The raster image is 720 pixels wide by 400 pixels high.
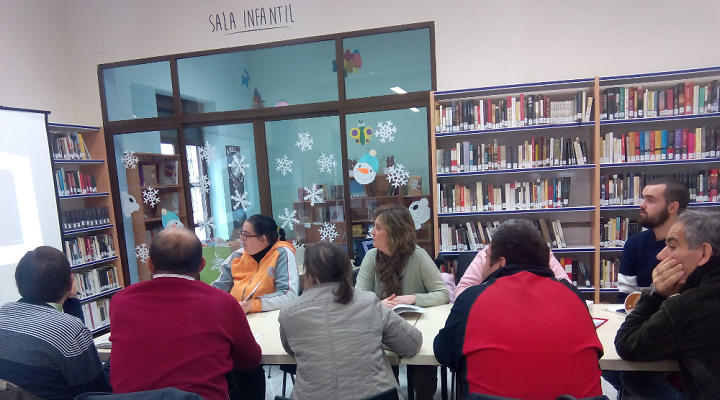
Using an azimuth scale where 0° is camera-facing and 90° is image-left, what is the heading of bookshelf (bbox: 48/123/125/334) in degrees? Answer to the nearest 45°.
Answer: approximately 315°

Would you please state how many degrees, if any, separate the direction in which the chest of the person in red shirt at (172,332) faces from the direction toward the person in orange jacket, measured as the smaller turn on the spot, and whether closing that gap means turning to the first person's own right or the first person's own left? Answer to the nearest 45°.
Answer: approximately 45° to the first person's own right

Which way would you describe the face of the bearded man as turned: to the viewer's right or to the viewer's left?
to the viewer's left

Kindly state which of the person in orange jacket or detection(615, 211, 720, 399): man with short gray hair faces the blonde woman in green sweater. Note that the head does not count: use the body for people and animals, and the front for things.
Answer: the man with short gray hair

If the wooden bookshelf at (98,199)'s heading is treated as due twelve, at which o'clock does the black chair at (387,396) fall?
The black chair is roughly at 1 o'clock from the wooden bookshelf.

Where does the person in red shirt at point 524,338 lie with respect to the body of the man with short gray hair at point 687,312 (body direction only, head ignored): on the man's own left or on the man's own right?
on the man's own left

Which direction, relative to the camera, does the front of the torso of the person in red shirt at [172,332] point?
away from the camera

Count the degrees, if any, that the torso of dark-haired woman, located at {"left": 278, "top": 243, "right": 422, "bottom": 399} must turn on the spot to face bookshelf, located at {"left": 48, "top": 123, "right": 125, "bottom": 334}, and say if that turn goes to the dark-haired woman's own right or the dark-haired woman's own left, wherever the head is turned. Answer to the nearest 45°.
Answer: approximately 45° to the dark-haired woman's own left

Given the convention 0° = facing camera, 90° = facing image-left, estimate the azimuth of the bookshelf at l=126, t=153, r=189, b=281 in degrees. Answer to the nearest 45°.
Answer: approximately 315°

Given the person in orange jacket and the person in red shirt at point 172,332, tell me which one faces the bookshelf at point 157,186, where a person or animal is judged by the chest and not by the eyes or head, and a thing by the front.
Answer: the person in red shirt

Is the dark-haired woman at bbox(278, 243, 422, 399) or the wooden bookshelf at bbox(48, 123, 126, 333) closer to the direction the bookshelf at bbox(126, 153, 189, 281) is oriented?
the dark-haired woman

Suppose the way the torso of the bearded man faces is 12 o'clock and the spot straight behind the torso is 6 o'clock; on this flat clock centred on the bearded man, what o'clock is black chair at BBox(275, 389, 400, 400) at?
The black chair is roughly at 11 o'clock from the bearded man.

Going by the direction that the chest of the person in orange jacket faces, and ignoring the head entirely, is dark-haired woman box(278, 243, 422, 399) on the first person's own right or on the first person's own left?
on the first person's own left
